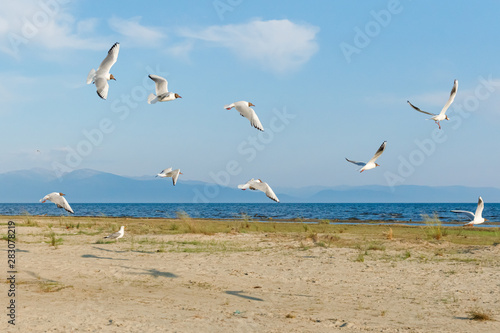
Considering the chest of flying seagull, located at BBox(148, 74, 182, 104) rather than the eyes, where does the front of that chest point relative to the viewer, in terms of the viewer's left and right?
facing to the right of the viewer

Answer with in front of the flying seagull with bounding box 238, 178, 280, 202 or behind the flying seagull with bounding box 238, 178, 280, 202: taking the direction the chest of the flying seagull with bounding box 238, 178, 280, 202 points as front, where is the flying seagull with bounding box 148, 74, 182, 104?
behind
